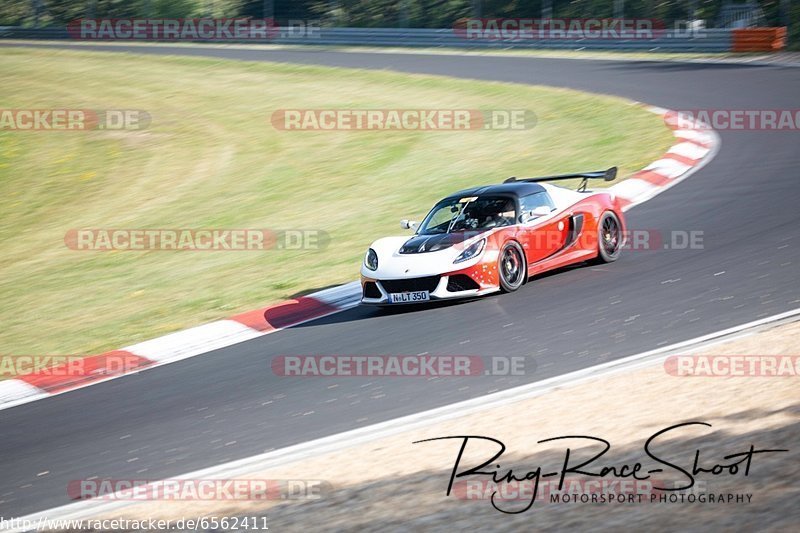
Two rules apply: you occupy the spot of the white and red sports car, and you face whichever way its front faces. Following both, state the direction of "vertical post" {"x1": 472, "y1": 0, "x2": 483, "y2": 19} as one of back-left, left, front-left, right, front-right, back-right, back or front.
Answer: back-right

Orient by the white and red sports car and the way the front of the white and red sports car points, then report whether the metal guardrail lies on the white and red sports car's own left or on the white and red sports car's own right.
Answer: on the white and red sports car's own right

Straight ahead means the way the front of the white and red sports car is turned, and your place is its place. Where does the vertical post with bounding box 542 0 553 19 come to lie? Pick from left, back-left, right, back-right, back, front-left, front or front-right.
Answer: back-right

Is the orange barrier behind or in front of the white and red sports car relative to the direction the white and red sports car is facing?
behind

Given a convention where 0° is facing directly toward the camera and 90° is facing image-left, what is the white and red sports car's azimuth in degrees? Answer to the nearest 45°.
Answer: approximately 45°
